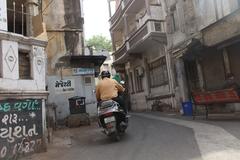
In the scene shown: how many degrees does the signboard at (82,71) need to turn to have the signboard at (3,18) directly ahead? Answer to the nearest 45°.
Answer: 0° — it already faces it

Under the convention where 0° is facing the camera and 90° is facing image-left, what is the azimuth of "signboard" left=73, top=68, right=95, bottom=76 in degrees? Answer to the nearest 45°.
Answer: approximately 0°

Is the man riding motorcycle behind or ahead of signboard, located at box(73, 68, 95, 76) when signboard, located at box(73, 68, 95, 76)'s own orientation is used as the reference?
ahead

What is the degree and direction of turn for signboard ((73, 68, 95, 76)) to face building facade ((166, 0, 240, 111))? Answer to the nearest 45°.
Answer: approximately 45° to its left

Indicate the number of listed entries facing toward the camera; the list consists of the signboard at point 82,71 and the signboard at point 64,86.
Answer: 2

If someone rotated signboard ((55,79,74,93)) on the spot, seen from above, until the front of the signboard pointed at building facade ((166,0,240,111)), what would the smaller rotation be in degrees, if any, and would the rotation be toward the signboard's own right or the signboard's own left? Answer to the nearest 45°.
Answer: approximately 45° to the signboard's own left

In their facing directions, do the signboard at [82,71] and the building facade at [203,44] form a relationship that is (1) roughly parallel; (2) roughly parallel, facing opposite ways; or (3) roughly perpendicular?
roughly perpendicular

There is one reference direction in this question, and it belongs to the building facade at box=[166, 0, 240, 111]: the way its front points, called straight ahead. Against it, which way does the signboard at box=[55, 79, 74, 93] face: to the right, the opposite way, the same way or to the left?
to the left

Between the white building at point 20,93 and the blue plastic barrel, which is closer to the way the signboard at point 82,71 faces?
the white building

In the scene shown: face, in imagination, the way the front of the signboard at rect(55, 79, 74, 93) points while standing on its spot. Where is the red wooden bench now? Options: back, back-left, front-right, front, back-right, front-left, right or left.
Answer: front-left

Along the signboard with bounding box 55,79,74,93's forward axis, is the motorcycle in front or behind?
in front

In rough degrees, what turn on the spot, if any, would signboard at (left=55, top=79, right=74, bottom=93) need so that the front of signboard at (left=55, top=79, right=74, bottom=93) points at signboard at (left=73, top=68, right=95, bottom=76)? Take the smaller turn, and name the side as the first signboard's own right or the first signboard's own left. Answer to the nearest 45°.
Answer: approximately 90° to the first signboard's own left

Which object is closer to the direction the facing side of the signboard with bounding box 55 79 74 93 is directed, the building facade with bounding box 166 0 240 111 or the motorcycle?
the motorcycle
